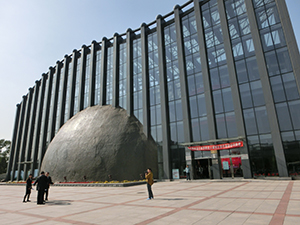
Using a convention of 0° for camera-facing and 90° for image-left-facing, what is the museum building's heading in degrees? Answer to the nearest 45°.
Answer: approximately 45°

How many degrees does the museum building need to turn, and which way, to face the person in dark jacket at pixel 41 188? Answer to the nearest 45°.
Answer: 0° — it already faces them

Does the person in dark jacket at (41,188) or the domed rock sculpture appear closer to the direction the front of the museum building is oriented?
the person in dark jacket
